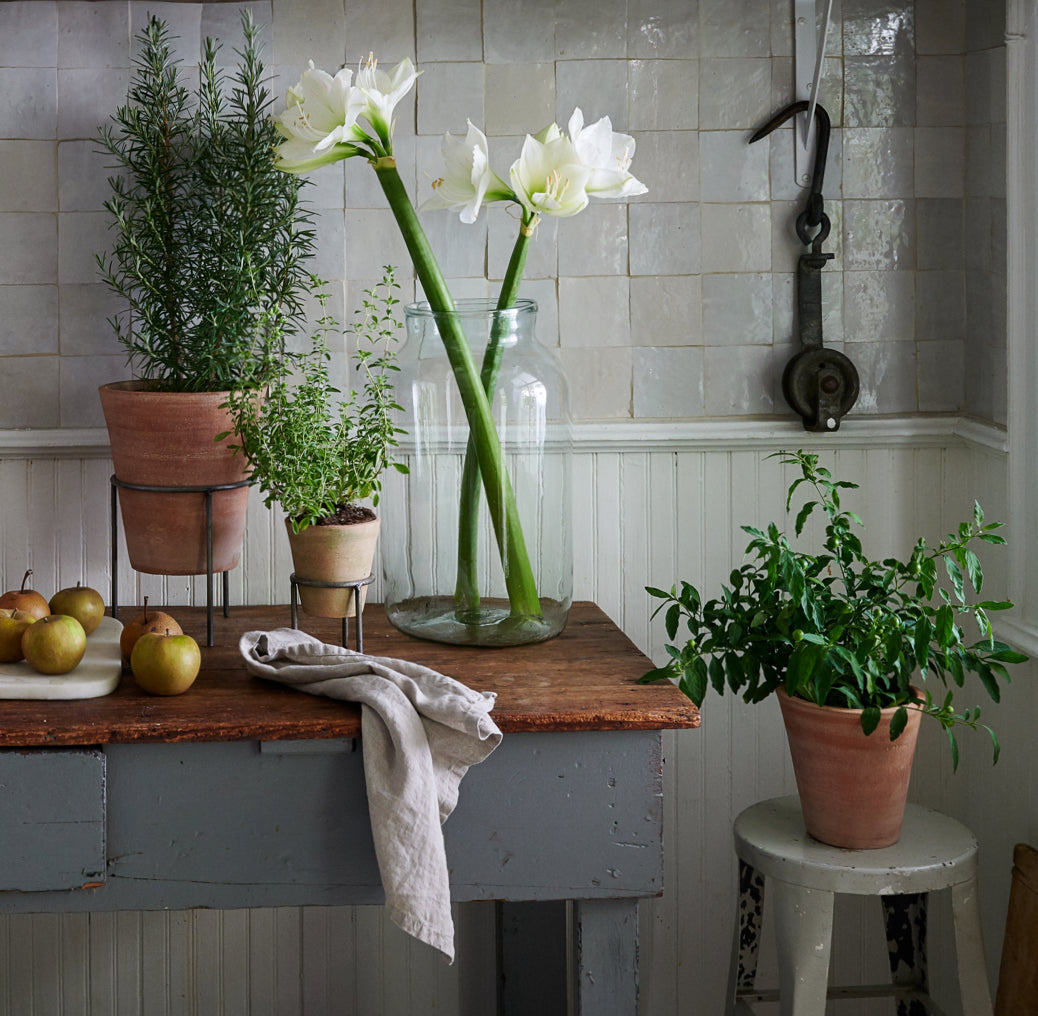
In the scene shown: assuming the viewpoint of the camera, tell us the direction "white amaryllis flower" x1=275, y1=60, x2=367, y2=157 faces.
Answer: facing the viewer and to the left of the viewer

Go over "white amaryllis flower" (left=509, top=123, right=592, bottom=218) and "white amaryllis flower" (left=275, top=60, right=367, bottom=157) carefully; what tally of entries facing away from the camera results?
0

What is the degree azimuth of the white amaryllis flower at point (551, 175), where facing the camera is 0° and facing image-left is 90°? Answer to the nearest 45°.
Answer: approximately 0°
